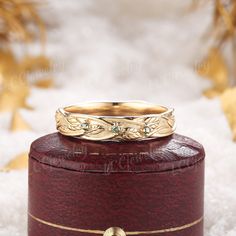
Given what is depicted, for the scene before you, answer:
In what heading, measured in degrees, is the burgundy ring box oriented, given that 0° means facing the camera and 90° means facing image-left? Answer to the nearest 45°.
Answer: approximately 0°

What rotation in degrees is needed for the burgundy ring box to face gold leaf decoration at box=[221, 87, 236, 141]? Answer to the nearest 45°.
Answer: approximately 135° to its left
